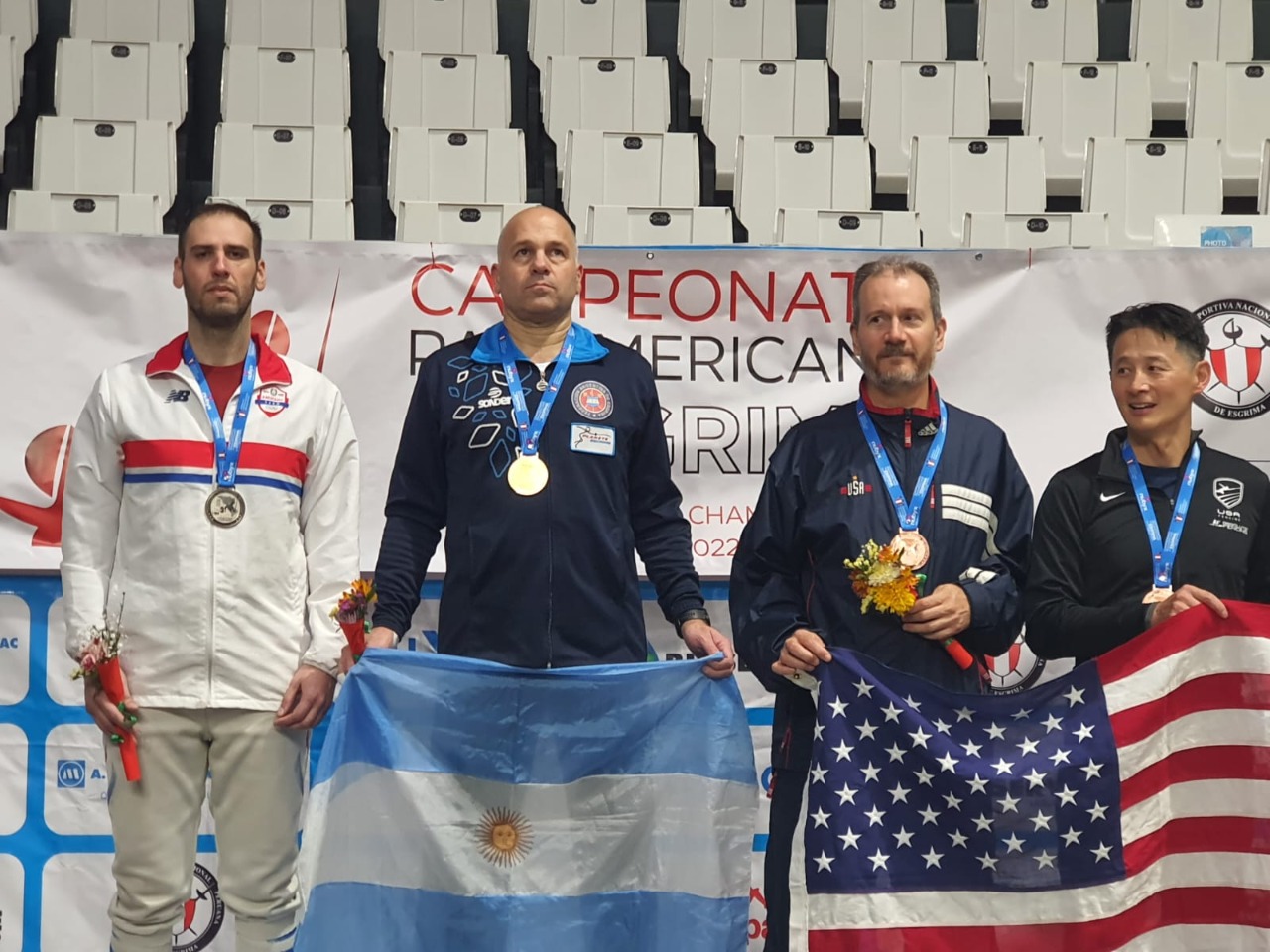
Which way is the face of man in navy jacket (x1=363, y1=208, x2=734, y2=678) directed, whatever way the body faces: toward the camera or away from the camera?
toward the camera

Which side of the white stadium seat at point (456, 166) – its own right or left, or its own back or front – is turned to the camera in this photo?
front

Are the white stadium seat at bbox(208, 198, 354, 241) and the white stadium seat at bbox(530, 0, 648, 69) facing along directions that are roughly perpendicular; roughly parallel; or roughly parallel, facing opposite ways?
roughly parallel

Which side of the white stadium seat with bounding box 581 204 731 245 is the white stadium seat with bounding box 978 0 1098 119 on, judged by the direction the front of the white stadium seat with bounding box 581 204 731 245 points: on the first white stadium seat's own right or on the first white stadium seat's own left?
on the first white stadium seat's own left

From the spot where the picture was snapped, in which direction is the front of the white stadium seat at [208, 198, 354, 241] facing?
facing the viewer

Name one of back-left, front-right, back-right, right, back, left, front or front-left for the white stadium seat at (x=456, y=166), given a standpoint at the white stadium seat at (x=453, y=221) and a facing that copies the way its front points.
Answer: back

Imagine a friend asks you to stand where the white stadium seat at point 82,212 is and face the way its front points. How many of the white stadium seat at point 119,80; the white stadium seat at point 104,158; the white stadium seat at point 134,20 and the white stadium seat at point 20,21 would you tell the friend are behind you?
4

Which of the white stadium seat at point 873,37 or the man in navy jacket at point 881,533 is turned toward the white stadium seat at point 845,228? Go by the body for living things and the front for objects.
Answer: the white stadium seat at point 873,37

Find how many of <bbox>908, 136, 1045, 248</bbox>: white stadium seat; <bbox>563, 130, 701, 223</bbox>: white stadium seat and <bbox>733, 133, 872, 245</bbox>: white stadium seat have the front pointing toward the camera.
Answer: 3

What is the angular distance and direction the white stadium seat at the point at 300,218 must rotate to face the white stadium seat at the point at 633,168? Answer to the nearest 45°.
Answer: approximately 90° to its left

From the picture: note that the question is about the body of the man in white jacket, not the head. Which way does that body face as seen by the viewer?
toward the camera

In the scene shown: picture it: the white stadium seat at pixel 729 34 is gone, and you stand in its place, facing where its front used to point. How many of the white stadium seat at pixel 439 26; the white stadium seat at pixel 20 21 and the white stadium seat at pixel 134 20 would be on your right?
3

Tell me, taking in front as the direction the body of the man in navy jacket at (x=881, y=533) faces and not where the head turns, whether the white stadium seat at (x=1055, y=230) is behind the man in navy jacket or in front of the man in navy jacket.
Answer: behind

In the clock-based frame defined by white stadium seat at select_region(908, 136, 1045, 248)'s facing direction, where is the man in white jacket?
The man in white jacket is roughly at 1 o'clock from the white stadium seat.

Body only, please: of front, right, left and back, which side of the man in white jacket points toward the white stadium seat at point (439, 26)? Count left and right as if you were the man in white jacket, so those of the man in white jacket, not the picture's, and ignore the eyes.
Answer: back

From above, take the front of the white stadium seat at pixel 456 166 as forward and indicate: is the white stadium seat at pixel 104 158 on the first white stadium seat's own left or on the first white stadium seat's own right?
on the first white stadium seat's own right

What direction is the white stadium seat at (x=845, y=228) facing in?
toward the camera

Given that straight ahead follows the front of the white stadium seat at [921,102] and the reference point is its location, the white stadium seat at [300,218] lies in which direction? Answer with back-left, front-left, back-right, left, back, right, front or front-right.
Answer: front-right

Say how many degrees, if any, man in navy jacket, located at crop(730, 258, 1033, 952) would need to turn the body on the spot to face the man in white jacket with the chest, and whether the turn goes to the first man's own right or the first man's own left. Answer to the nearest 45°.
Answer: approximately 90° to the first man's own right
